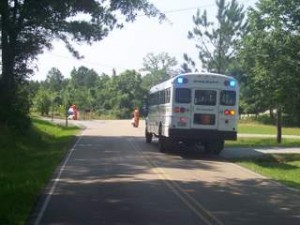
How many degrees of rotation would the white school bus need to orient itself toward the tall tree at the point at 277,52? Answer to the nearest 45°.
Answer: approximately 45° to its right

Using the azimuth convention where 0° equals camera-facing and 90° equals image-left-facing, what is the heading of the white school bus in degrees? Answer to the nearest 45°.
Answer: approximately 180°

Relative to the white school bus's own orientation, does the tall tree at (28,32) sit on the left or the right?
on its left
